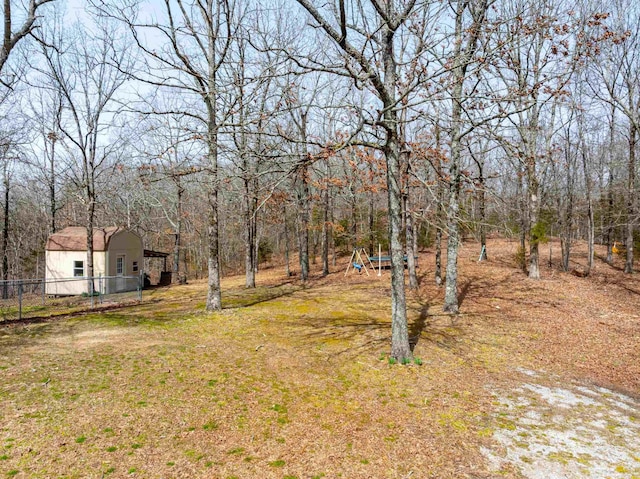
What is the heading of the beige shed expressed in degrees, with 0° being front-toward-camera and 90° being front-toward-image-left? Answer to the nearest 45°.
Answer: approximately 315°
